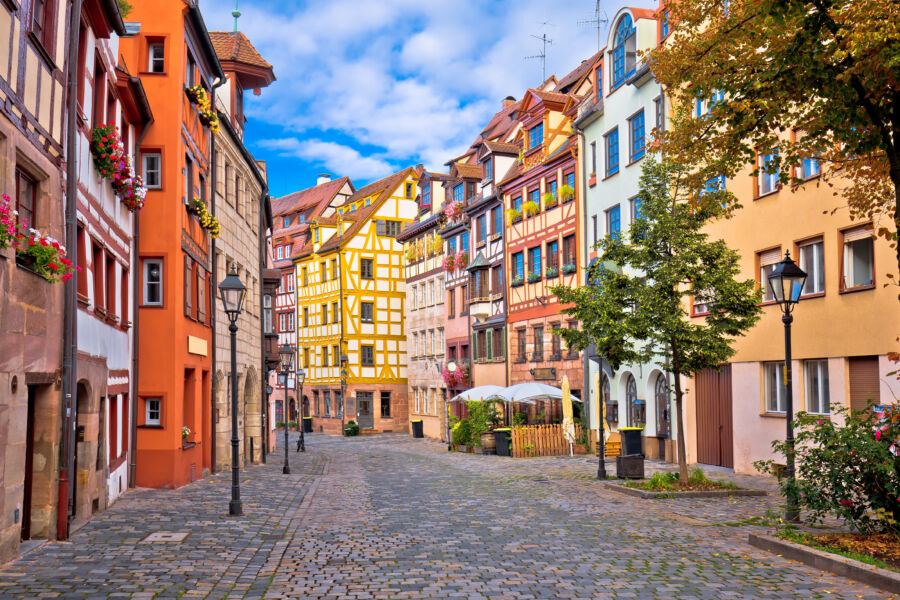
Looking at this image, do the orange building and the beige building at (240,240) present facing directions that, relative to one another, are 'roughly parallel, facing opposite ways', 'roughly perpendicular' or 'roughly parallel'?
roughly parallel

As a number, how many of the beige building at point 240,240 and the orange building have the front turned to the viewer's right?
2

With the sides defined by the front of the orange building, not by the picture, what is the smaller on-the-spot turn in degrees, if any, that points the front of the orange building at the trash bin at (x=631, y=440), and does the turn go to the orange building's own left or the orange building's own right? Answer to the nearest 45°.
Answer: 0° — it already faces it

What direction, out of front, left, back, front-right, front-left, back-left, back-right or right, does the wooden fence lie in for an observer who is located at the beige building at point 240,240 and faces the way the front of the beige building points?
front

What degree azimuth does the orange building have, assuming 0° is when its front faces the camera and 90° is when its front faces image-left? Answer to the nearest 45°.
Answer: approximately 270°

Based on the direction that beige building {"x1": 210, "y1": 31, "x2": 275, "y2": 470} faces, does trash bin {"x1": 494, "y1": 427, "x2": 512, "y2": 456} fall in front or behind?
in front

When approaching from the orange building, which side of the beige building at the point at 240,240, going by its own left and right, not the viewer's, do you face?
right

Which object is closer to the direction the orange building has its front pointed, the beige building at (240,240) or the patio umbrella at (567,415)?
the patio umbrella

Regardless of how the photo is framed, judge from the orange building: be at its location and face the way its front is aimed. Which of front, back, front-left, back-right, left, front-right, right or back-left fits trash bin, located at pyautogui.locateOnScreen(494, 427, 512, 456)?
front-left

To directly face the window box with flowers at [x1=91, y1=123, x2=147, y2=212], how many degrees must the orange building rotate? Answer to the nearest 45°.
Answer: approximately 90° to its right

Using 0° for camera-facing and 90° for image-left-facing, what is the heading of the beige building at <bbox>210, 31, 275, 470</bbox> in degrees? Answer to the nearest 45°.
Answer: approximately 270°

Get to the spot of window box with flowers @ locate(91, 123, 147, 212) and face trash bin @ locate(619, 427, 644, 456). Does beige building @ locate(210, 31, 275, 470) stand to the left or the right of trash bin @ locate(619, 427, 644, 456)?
left
